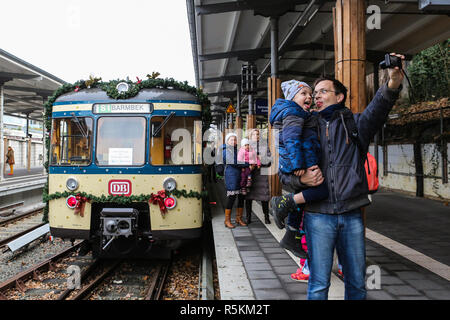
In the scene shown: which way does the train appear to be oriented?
toward the camera

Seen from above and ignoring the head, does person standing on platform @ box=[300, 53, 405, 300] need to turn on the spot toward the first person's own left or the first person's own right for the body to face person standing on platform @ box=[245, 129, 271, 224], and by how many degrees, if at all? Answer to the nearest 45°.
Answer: approximately 135° to the first person's own right

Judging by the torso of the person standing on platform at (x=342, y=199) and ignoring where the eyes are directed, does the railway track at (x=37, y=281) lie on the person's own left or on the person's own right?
on the person's own right

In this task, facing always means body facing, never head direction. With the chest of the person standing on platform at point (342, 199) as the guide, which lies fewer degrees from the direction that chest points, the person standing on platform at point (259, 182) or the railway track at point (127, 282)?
the railway track

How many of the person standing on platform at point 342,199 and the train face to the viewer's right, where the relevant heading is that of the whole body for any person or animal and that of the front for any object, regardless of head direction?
0

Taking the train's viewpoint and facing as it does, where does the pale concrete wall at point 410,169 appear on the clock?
The pale concrete wall is roughly at 8 o'clock from the train.
